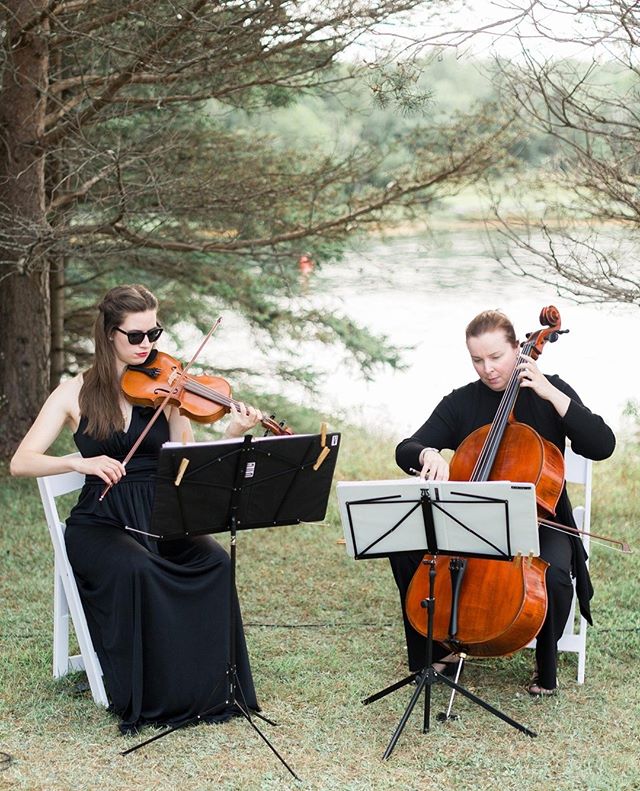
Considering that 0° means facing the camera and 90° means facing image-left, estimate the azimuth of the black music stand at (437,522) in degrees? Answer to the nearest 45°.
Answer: approximately 180°

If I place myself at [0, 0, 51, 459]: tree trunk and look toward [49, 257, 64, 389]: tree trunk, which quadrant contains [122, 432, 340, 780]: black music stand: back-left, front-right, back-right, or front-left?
back-right

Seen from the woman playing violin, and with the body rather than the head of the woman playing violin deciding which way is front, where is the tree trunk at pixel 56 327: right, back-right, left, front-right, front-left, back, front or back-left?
back-left

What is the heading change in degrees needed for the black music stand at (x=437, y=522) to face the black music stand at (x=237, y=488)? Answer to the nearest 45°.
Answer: approximately 90° to its left

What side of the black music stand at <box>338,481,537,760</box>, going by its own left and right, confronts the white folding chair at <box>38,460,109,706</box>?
left

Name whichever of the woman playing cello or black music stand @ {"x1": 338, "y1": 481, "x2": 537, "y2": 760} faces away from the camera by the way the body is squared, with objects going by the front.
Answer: the black music stand

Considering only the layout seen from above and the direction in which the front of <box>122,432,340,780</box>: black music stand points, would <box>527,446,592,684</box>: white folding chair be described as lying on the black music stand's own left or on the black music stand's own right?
on the black music stand's own right

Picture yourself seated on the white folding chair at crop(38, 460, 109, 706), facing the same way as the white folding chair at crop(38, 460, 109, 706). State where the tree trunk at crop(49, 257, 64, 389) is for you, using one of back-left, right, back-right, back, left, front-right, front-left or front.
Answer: back-left

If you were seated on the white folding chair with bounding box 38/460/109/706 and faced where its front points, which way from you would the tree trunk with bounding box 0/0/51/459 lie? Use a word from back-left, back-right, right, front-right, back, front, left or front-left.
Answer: back-left

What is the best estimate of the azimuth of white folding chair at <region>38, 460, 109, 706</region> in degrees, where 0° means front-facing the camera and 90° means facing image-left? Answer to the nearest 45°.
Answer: approximately 315°

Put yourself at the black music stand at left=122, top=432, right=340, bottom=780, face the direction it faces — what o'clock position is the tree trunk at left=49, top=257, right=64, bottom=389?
The tree trunk is roughly at 1 o'clock from the black music stand.

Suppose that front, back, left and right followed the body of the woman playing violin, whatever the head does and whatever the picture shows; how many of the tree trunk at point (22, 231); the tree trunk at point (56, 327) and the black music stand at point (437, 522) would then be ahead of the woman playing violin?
1

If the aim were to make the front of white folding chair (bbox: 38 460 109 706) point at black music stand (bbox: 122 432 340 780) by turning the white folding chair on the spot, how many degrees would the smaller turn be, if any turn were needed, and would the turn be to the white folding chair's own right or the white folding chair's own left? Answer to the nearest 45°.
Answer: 0° — it already faces it
